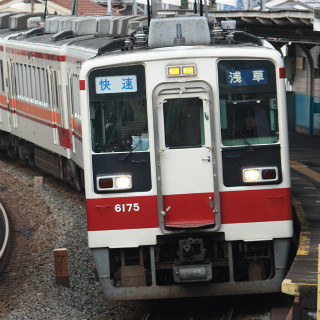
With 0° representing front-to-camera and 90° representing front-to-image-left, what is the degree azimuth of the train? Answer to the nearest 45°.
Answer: approximately 0°
